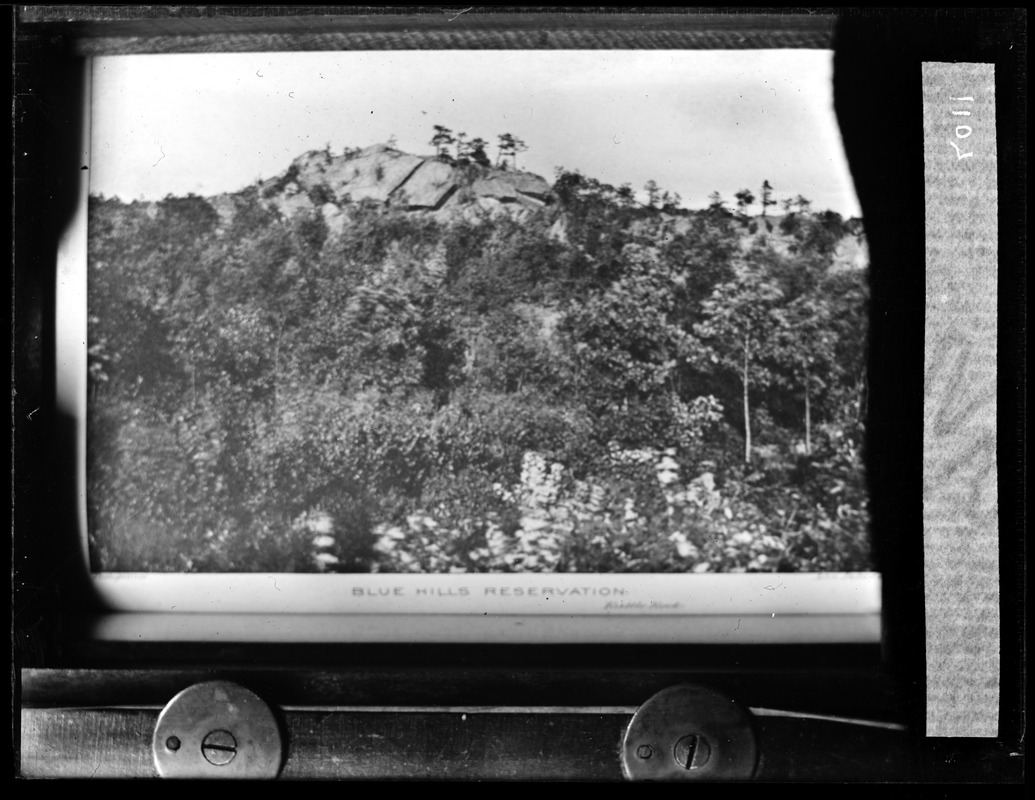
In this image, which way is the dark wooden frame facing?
toward the camera
